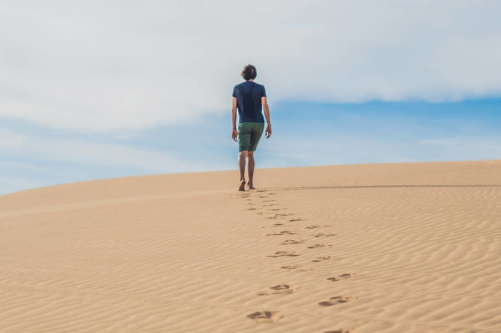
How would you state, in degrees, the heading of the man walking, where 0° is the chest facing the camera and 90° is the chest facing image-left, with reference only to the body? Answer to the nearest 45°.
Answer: approximately 180°

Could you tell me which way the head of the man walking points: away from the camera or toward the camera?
away from the camera
